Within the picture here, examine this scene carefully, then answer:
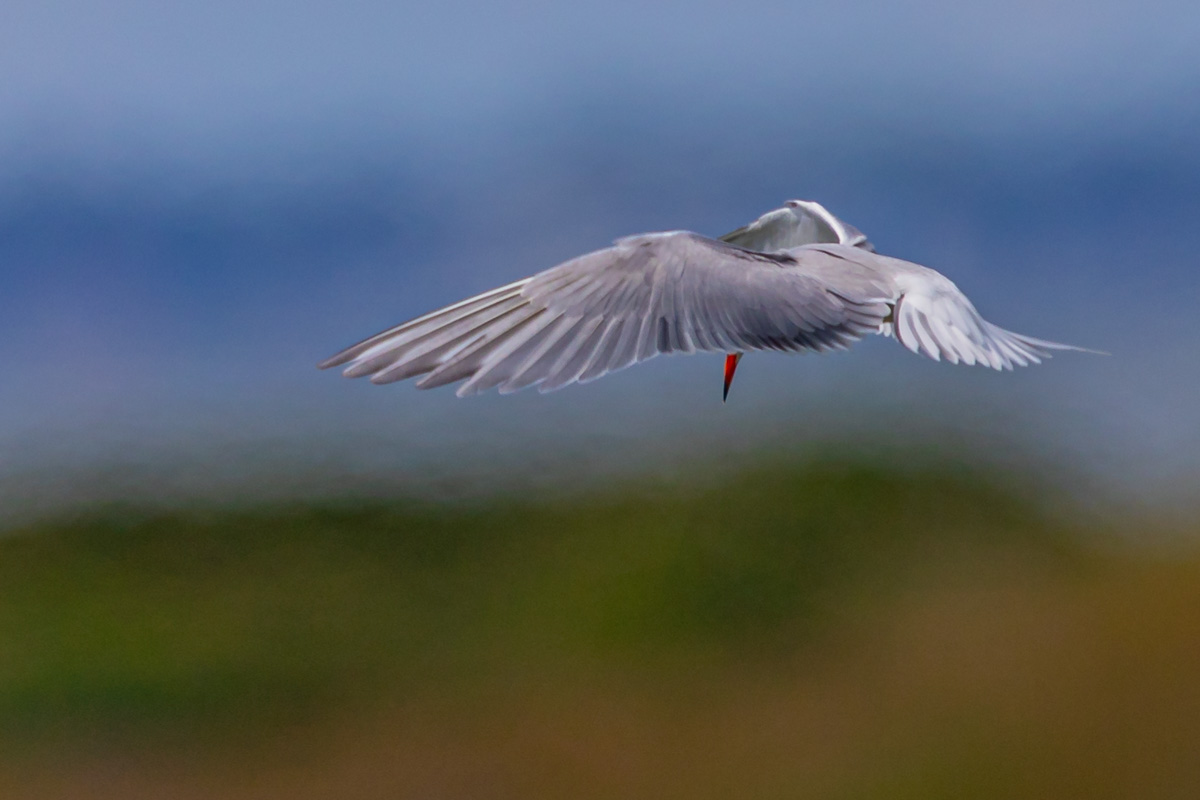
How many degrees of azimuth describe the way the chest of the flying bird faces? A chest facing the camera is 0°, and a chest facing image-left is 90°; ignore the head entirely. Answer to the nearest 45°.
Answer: approximately 135°
